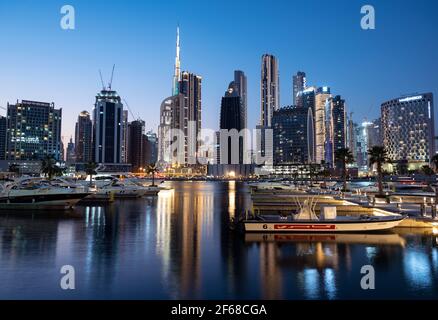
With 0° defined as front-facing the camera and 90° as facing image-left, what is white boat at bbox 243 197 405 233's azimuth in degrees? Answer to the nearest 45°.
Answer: approximately 270°

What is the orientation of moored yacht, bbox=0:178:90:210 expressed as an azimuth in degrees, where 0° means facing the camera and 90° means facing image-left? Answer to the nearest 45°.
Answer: approximately 270°

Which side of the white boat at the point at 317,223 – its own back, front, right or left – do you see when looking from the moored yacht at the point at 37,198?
back

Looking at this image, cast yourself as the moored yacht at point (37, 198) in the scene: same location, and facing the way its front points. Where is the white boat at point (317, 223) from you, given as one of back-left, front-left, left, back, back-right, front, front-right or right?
front-right
